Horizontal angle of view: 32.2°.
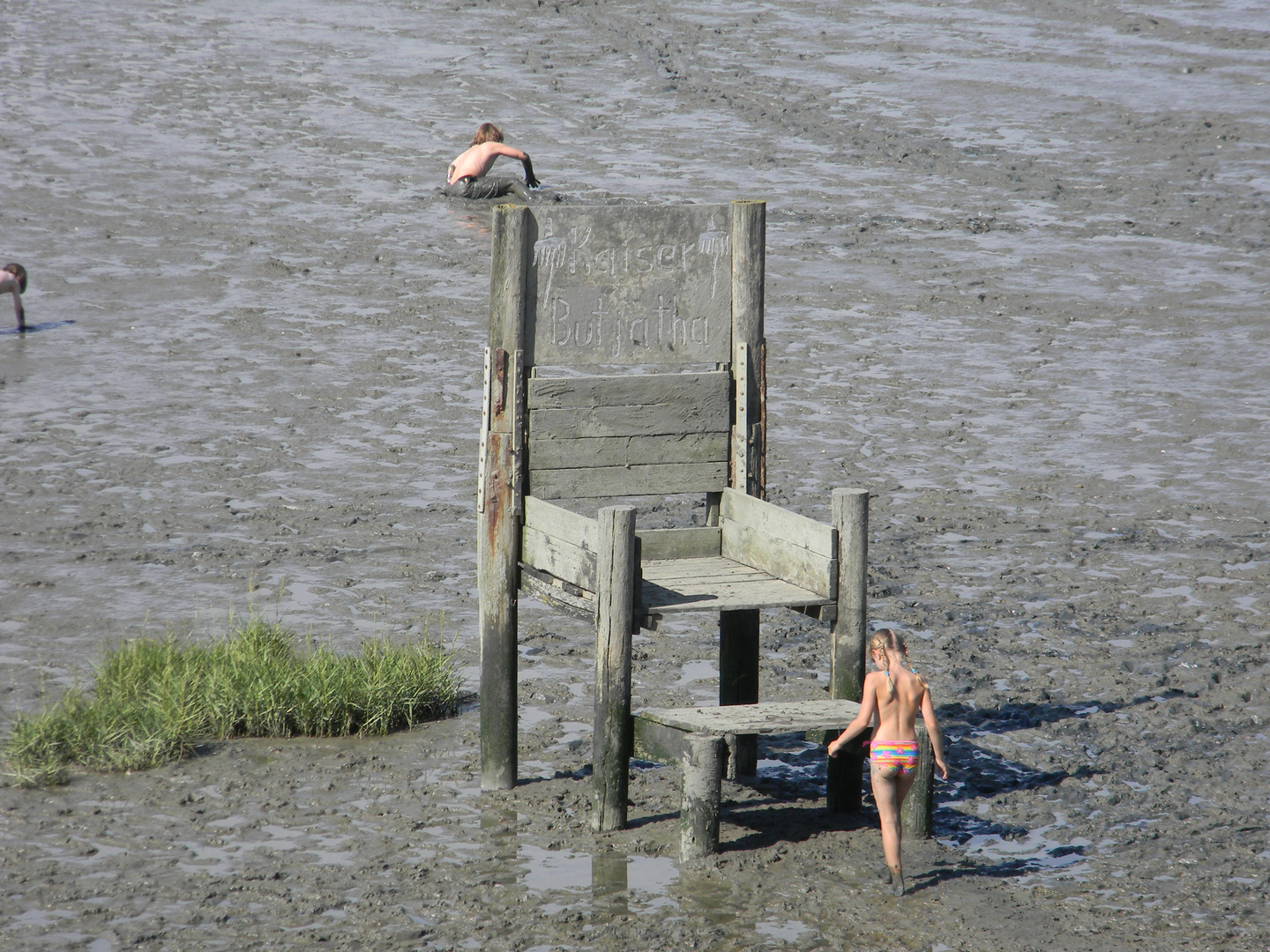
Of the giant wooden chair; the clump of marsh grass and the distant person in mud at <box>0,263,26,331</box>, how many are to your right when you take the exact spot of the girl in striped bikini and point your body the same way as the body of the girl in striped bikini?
0

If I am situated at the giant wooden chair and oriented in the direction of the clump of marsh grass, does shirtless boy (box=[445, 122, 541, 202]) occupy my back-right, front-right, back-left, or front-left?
front-right

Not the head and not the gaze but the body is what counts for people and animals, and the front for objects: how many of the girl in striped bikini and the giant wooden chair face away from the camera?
1

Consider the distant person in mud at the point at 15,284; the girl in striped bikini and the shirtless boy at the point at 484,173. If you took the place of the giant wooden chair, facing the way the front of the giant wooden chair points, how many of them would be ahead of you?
1

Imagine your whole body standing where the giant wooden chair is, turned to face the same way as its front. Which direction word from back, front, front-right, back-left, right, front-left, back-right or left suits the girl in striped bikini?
front

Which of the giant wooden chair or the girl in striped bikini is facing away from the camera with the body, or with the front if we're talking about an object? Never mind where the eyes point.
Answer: the girl in striped bikini

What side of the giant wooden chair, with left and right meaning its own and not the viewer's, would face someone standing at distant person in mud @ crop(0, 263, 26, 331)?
back

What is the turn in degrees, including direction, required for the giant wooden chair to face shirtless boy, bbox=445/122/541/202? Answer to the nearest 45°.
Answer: approximately 135° to its left

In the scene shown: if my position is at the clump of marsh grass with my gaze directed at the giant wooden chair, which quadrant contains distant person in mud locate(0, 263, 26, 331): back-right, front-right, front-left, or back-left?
back-left

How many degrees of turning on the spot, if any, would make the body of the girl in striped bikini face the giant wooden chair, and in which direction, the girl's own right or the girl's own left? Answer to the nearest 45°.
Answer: approximately 45° to the girl's own left

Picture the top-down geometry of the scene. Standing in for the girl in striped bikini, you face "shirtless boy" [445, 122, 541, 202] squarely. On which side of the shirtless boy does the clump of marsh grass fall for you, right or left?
left

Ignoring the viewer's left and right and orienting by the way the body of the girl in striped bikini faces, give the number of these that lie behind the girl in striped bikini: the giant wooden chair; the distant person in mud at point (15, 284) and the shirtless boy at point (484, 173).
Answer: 0

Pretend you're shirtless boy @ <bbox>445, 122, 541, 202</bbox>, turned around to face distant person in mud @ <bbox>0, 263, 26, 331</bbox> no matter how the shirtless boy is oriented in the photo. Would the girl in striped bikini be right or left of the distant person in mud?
left

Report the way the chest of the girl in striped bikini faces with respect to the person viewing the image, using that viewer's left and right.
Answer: facing away from the viewer
